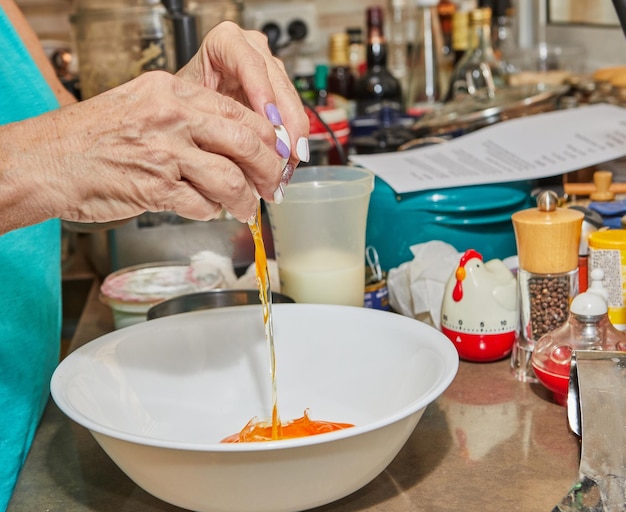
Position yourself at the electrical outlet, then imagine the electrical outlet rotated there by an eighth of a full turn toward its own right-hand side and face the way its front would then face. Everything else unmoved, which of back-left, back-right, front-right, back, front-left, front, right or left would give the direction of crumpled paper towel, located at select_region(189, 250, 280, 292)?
front-left

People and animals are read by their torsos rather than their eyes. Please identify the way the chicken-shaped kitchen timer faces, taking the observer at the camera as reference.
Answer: facing the viewer and to the left of the viewer

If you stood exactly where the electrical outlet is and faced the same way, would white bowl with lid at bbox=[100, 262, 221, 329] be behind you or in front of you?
in front

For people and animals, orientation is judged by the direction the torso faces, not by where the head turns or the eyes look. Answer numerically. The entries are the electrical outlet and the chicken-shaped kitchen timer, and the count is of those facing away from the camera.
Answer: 0

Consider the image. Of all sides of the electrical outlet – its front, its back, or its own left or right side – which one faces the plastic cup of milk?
front

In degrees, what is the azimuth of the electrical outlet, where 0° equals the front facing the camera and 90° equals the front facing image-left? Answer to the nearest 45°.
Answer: approximately 0°

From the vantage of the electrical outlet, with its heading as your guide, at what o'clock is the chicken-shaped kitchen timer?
The chicken-shaped kitchen timer is roughly at 12 o'clock from the electrical outlet.

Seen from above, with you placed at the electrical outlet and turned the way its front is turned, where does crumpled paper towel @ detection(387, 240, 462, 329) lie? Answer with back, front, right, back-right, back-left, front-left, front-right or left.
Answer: front

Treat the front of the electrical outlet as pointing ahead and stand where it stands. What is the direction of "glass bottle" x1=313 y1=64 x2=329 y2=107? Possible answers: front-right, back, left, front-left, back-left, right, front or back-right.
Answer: front

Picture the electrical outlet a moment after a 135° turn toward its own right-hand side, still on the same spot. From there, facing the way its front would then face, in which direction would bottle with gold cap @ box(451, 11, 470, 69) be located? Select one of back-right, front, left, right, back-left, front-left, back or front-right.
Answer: back
